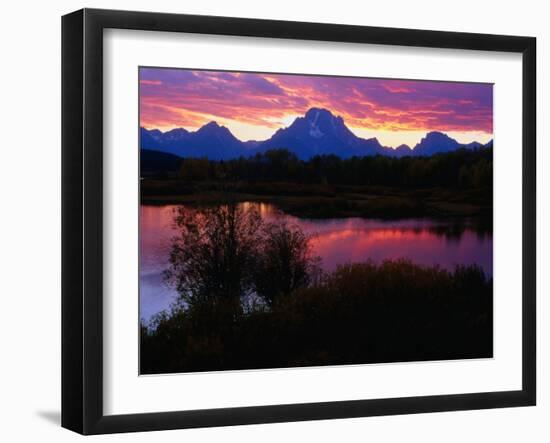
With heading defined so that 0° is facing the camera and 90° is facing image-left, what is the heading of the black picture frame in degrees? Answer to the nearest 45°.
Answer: approximately 315°
